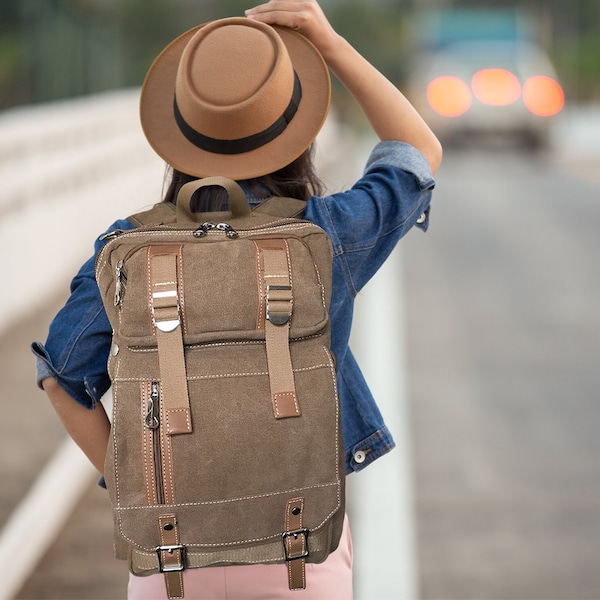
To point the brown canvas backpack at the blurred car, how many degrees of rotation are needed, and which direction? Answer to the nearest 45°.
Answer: approximately 180°

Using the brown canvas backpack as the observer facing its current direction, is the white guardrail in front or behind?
behind

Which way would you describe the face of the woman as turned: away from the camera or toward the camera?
away from the camera

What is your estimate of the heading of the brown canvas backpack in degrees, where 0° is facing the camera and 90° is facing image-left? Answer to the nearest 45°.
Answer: approximately 0°

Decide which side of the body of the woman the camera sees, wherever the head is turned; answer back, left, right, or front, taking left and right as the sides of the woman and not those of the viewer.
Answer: back
